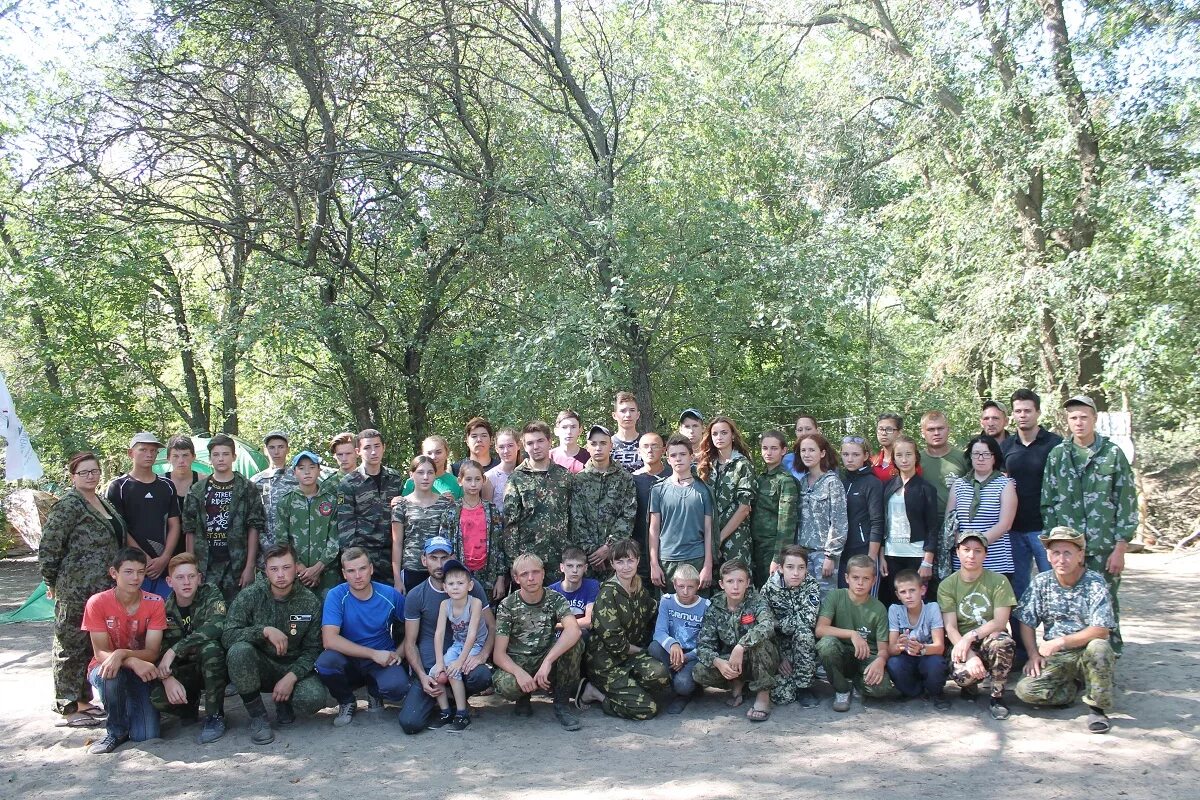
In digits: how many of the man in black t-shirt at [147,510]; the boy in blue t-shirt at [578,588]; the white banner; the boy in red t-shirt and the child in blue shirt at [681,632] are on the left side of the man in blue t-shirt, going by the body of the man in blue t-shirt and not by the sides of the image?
2

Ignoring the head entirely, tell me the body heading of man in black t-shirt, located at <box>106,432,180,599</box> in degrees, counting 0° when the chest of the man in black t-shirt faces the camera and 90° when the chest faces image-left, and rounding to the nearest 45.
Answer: approximately 0°

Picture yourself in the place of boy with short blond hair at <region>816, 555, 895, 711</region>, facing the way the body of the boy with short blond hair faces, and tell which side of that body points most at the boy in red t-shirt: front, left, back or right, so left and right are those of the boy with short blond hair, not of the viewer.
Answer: right

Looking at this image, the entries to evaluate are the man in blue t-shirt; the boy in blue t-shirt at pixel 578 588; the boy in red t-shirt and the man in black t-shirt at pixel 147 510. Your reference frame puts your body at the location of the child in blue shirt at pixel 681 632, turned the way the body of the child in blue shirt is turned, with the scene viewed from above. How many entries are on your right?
4

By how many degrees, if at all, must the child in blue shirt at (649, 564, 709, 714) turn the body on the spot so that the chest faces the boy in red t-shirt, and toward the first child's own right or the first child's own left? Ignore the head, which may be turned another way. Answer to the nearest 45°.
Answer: approximately 90° to the first child's own right

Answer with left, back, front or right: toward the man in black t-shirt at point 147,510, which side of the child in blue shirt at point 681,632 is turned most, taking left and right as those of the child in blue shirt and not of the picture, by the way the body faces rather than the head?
right

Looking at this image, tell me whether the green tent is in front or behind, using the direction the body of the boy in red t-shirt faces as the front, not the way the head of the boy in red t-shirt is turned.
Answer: behind

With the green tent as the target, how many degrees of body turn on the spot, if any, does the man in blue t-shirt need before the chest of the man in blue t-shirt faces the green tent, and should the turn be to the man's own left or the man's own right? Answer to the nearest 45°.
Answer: approximately 135° to the man's own right
